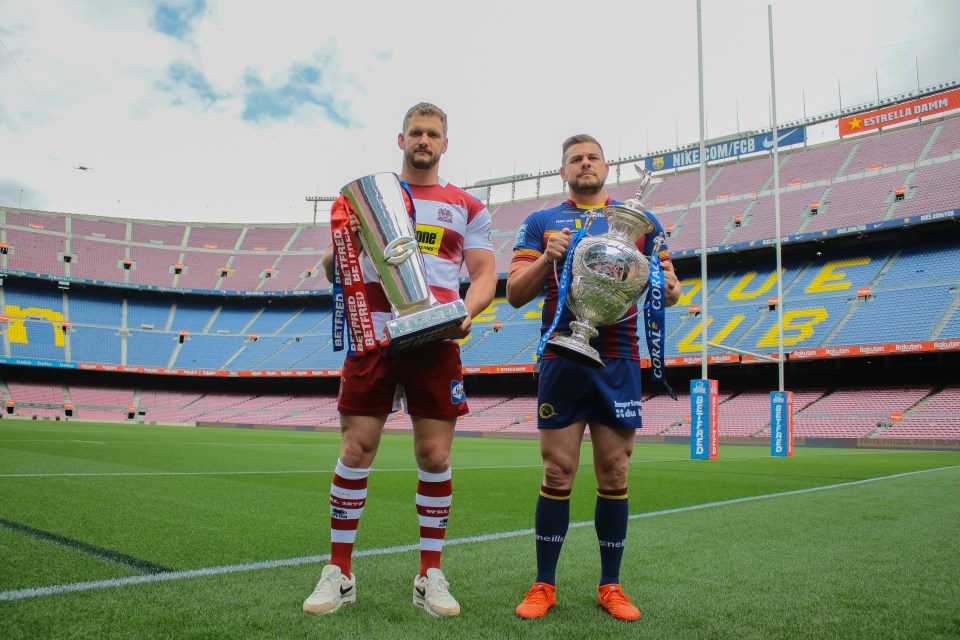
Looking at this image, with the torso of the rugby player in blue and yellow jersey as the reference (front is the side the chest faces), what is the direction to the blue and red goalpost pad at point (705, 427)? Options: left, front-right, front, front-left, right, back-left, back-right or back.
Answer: back

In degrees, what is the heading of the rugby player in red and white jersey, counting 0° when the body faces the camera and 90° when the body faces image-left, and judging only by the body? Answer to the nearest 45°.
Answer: approximately 0°

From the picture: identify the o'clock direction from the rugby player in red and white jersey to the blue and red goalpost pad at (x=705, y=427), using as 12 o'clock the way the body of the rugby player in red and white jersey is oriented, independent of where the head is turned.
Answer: The blue and red goalpost pad is roughly at 7 o'clock from the rugby player in red and white jersey.

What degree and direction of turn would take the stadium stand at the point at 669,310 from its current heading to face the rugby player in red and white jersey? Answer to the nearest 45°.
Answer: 0° — it already faces them

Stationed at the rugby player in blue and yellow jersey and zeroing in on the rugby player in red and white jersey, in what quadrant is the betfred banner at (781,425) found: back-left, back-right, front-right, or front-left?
back-right

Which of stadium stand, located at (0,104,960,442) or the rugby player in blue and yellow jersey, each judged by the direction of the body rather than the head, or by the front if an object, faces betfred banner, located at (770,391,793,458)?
the stadium stand

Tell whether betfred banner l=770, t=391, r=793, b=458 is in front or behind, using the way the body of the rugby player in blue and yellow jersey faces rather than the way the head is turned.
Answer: behind

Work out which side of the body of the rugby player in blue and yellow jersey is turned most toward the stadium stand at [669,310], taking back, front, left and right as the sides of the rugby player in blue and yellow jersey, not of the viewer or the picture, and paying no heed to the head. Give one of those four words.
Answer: back

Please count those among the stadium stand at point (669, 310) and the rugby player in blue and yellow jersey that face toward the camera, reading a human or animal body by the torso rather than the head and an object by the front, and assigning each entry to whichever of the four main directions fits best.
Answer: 2

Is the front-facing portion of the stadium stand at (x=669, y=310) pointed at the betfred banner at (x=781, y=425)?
yes

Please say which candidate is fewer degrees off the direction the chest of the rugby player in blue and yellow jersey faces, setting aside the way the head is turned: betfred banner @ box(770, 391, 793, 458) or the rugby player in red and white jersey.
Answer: the rugby player in red and white jersey
